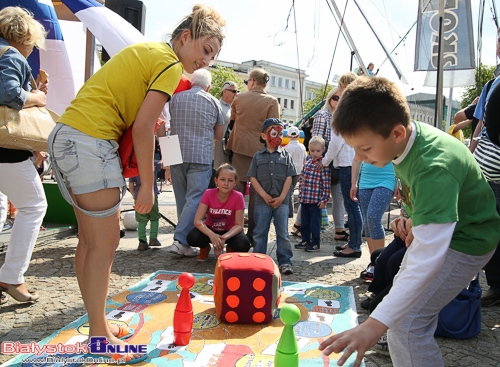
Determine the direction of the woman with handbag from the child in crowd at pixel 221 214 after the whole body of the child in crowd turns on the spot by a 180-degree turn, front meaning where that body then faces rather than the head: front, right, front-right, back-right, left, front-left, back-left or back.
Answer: back-left

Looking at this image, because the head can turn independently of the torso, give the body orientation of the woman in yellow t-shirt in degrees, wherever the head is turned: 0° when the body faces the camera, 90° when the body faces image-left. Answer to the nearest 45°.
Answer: approximately 270°

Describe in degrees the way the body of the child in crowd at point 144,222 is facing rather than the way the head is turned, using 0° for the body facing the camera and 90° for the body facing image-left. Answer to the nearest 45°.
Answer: approximately 0°

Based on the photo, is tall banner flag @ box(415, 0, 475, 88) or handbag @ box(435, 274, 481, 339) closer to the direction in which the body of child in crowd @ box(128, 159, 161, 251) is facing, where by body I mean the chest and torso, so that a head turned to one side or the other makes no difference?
the handbag

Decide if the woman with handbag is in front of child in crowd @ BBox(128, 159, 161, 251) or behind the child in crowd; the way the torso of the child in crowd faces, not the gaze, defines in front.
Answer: in front

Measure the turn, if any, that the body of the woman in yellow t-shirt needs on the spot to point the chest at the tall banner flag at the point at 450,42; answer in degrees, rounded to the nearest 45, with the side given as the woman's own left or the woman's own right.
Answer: approximately 45° to the woman's own left

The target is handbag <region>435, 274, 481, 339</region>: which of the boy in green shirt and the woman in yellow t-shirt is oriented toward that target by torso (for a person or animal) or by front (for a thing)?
the woman in yellow t-shirt

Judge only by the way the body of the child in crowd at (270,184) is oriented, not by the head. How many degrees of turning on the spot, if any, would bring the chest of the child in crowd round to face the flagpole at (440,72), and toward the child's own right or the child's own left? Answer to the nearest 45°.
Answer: approximately 90° to the child's own left

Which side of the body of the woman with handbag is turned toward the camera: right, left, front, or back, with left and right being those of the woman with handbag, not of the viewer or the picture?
right
